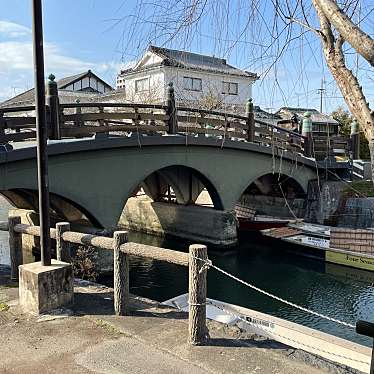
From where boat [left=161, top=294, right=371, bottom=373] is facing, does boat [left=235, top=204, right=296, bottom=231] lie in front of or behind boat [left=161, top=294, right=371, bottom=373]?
in front

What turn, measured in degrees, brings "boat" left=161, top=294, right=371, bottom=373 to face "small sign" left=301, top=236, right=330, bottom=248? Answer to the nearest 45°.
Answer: approximately 45° to its right

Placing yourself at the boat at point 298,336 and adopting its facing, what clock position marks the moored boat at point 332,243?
The moored boat is roughly at 2 o'clock from the boat.

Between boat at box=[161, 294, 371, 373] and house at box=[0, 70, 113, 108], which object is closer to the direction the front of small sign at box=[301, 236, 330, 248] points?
the boat

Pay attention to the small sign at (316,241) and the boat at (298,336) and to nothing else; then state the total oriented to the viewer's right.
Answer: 0

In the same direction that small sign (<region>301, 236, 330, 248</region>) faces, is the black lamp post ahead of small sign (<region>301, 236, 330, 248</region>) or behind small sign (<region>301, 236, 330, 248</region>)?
ahead

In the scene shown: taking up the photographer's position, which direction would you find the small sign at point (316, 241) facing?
facing the viewer and to the left of the viewer

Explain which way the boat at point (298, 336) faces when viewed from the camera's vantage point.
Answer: facing away from the viewer and to the left of the viewer

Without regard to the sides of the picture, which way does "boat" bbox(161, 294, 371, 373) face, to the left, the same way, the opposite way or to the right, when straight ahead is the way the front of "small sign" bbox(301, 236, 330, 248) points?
to the right

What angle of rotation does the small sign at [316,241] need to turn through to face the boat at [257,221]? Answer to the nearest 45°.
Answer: approximately 90° to its right
